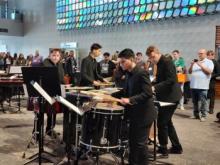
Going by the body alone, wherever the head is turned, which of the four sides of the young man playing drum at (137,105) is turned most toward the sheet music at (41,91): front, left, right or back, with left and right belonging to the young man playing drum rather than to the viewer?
front

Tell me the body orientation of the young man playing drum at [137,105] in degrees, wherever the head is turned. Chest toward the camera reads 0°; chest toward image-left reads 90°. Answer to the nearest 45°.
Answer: approximately 90°

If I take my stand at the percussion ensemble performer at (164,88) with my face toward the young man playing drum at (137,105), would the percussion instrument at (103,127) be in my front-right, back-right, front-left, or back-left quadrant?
front-right

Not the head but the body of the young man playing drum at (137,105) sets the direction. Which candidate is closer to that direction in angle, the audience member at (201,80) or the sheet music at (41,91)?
the sheet music

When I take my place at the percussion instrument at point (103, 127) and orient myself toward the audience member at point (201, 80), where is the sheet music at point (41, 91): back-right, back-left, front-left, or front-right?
back-left

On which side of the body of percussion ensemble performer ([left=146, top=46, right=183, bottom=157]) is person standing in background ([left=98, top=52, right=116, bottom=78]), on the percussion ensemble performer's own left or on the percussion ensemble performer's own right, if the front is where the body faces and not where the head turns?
on the percussion ensemble performer's own right

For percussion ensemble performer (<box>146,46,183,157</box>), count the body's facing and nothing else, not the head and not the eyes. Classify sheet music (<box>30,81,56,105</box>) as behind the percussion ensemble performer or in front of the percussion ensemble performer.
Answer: in front

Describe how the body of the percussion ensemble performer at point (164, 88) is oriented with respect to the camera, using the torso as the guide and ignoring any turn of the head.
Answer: to the viewer's left

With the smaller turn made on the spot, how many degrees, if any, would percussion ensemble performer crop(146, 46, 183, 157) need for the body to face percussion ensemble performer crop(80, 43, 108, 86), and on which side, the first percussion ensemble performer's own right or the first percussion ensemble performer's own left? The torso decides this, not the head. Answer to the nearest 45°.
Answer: approximately 45° to the first percussion ensemble performer's own right

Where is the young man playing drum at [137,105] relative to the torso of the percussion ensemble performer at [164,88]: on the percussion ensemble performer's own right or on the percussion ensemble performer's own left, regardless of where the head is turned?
on the percussion ensemble performer's own left

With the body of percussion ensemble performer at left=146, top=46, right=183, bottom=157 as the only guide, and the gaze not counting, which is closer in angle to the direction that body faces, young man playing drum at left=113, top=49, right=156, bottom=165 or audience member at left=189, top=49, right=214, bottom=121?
the young man playing drum

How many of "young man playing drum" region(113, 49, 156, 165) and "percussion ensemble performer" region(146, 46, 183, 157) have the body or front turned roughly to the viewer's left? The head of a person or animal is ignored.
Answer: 2

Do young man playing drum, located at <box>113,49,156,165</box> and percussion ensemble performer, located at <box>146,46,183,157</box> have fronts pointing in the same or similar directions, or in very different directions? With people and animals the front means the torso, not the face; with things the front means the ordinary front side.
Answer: same or similar directions
